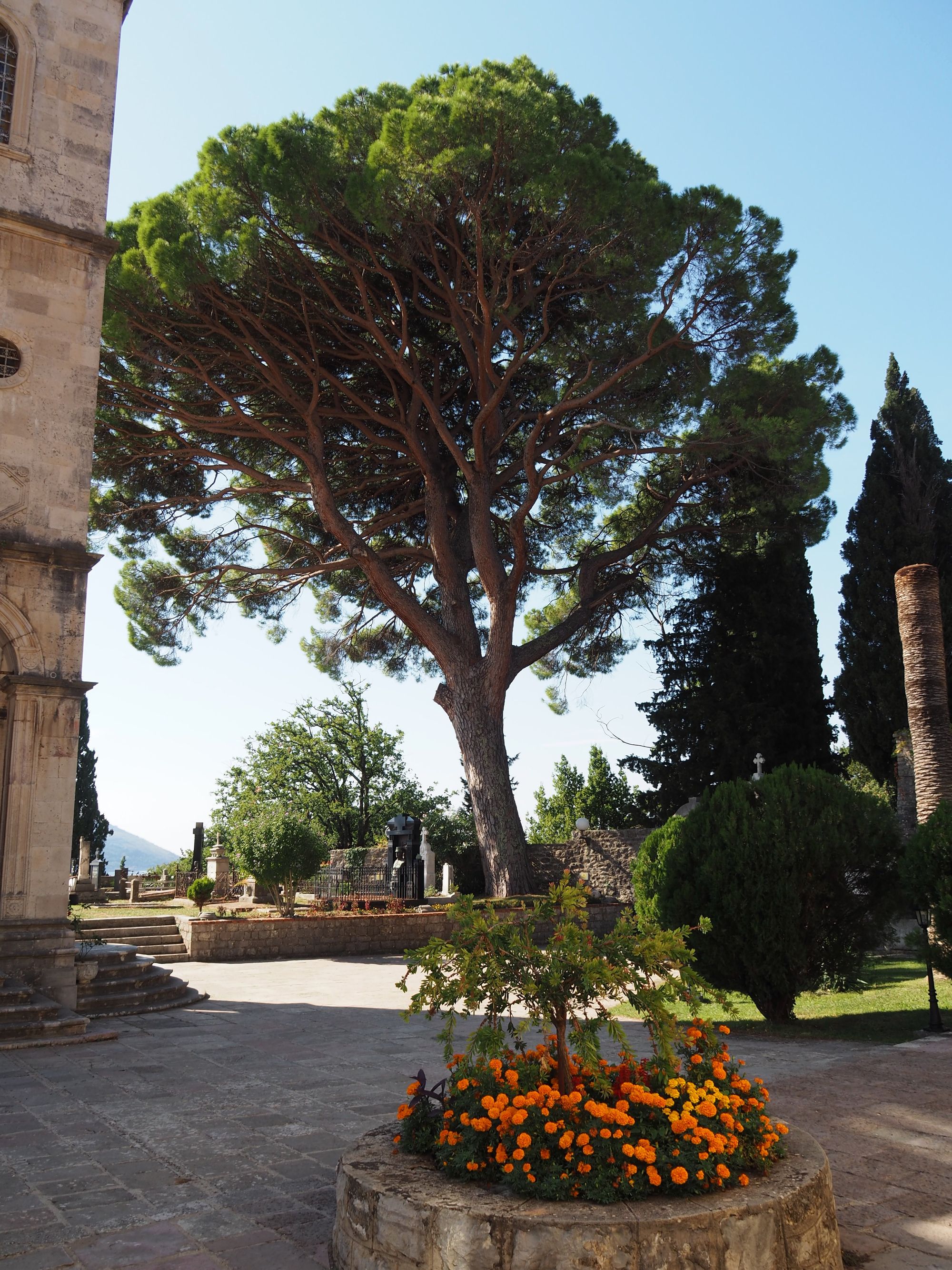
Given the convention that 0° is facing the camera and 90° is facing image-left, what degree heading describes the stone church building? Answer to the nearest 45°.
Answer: approximately 315°

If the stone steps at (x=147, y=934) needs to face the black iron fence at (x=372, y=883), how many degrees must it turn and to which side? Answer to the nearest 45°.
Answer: approximately 135° to its left

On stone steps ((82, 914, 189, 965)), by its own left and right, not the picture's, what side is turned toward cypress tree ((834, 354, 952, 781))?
left

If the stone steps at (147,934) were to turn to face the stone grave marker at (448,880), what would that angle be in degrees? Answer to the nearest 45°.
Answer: approximately 135° to its left

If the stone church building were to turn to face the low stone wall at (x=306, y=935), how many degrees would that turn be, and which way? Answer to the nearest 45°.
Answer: approximately 90° to its left

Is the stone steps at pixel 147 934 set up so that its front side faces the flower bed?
yes
